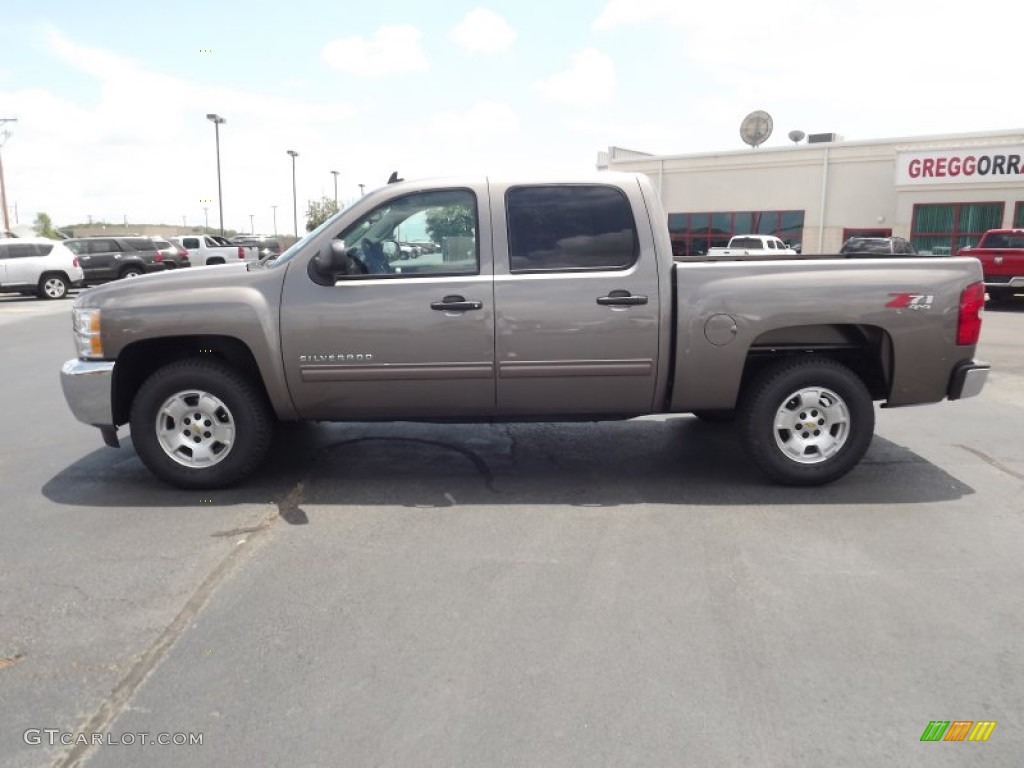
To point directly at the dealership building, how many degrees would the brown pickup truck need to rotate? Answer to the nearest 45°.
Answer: approximately 135° to its right

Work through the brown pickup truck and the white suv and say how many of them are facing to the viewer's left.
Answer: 2

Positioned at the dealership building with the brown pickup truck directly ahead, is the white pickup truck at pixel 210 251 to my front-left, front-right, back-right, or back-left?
front-right

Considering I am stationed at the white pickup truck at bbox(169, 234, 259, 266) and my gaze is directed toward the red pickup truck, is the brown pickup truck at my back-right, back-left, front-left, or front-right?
front-right

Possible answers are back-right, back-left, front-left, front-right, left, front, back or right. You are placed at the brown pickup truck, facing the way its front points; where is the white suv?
front-right

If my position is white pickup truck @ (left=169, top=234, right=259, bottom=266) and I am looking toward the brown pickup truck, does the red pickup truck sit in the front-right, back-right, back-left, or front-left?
front-left

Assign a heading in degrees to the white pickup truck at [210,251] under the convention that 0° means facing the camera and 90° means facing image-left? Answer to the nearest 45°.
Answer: approximately 135°

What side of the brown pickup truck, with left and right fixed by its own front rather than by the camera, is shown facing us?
left

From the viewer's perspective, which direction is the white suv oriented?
to the viewer's left

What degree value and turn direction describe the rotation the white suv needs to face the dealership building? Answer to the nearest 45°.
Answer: approximately 180°
